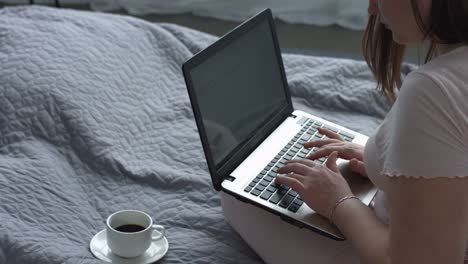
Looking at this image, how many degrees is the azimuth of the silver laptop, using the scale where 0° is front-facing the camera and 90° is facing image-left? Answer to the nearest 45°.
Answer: approximately 315°
